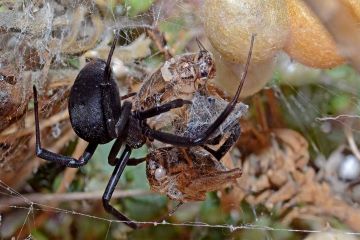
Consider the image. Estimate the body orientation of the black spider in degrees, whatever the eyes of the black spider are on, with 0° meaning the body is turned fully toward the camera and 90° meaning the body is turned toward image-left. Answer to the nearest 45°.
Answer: approximately 270°
